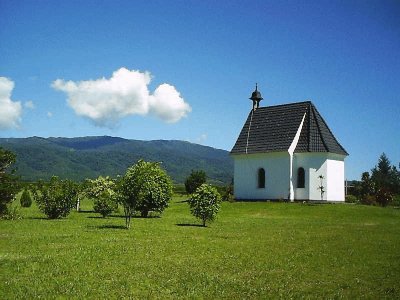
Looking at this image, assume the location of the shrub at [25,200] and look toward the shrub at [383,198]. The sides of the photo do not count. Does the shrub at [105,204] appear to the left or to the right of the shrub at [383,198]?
right

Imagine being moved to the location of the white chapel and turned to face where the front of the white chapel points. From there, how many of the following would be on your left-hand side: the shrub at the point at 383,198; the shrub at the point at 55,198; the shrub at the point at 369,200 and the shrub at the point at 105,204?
2

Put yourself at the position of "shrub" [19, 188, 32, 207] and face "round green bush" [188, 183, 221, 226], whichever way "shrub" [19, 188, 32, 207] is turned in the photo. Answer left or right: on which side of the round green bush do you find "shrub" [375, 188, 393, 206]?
left
